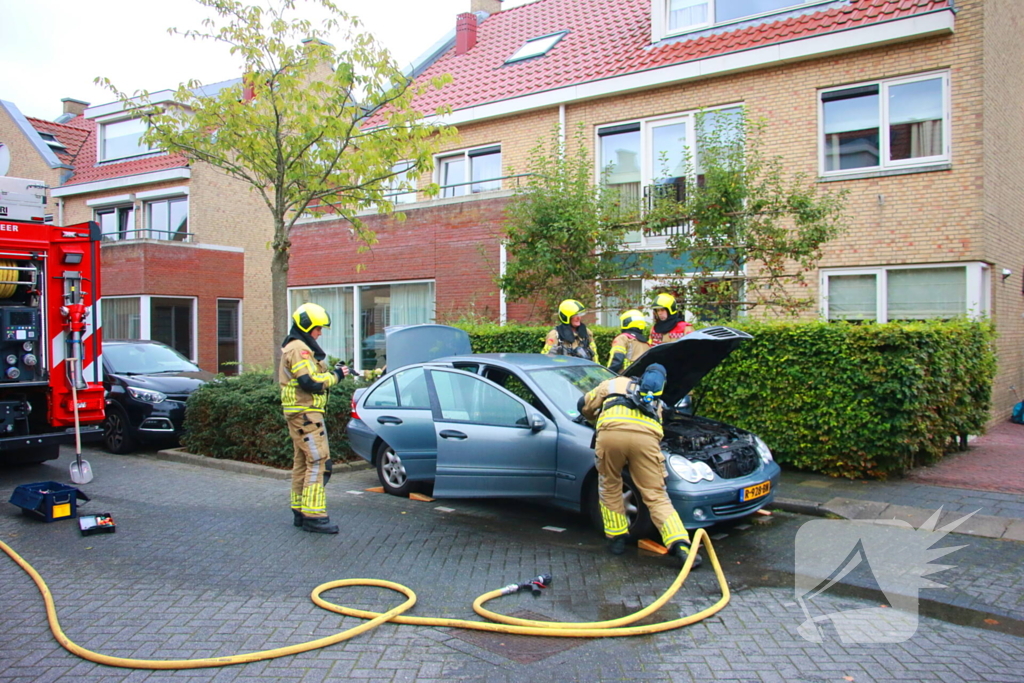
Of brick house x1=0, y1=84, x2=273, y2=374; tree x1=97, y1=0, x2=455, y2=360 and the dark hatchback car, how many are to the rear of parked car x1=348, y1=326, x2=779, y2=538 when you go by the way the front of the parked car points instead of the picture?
3

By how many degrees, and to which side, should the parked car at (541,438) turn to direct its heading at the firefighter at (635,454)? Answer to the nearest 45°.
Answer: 0° — it already faces them

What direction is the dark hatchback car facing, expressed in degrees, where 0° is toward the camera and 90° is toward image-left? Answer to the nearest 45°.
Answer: approximately 315°

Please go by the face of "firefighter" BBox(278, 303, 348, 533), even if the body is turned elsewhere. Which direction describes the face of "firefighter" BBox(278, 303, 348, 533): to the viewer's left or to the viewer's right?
to the viewer's right

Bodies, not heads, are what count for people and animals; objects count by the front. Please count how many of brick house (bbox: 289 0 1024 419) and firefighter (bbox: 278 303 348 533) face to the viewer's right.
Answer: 1

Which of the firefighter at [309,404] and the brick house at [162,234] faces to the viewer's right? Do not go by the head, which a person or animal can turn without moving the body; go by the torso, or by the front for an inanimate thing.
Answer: the firefighter

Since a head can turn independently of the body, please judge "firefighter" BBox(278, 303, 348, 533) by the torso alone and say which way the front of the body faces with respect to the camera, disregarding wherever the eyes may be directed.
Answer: to the viewer's right
